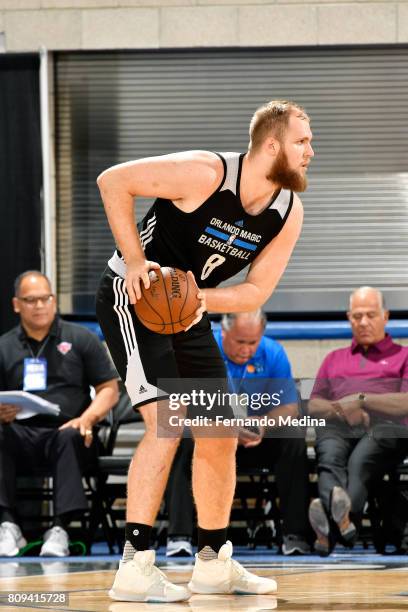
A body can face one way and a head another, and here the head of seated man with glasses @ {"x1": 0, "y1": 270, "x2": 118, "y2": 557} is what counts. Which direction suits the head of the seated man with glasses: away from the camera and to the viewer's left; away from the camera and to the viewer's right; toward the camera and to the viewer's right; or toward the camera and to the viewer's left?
toward the camera and to the viewer's right

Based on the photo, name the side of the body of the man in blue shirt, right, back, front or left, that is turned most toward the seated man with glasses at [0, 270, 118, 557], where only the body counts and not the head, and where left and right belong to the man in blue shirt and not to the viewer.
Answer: right

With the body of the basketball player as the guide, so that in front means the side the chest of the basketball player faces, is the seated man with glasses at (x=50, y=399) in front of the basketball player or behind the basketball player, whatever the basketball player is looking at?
behind

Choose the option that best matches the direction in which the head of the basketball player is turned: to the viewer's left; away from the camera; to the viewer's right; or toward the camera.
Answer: to the viewer's right

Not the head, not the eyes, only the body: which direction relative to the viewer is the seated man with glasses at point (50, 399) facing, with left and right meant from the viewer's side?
facing the viewer

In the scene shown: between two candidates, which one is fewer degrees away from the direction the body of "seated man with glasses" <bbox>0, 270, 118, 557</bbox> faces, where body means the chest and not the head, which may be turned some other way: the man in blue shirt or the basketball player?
the basketball player

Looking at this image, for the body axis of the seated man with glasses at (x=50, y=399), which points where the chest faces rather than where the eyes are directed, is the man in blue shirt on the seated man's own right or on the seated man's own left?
on the seated man's own left

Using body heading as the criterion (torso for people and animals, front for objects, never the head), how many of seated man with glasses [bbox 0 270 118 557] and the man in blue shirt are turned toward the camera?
2

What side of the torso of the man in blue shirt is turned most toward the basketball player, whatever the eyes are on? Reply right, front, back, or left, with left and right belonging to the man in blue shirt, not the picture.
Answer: front
